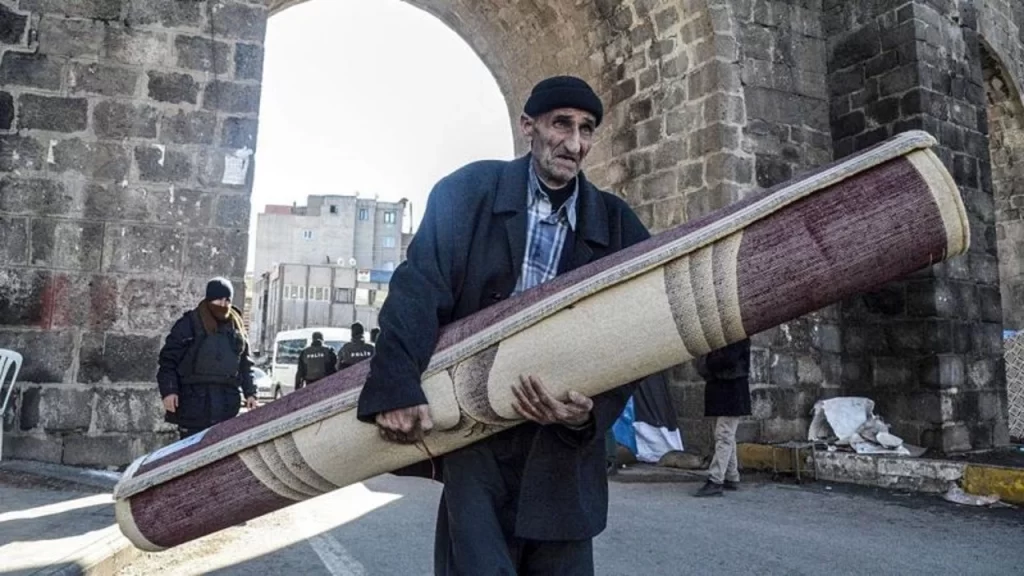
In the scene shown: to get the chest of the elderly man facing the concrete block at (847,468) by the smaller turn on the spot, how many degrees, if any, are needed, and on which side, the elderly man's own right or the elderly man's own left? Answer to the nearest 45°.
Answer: approximately 90° to the elderly man's own left

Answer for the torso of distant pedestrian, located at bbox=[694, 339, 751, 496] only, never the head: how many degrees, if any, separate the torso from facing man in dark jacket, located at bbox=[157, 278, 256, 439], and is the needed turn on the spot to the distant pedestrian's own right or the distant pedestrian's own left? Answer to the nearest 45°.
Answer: approximately 45° to the distant pedestrian's own left

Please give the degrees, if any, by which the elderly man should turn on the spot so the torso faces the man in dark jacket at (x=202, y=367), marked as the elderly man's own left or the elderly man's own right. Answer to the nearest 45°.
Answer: approximately 180°

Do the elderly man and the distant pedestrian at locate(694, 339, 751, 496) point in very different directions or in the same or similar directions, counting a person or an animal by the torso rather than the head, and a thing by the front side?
very different directions

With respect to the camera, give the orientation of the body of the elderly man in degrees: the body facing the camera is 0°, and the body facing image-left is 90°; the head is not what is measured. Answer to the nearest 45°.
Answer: approximately 315°

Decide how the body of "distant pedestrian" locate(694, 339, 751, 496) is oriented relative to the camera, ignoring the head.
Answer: to the viewer's left
